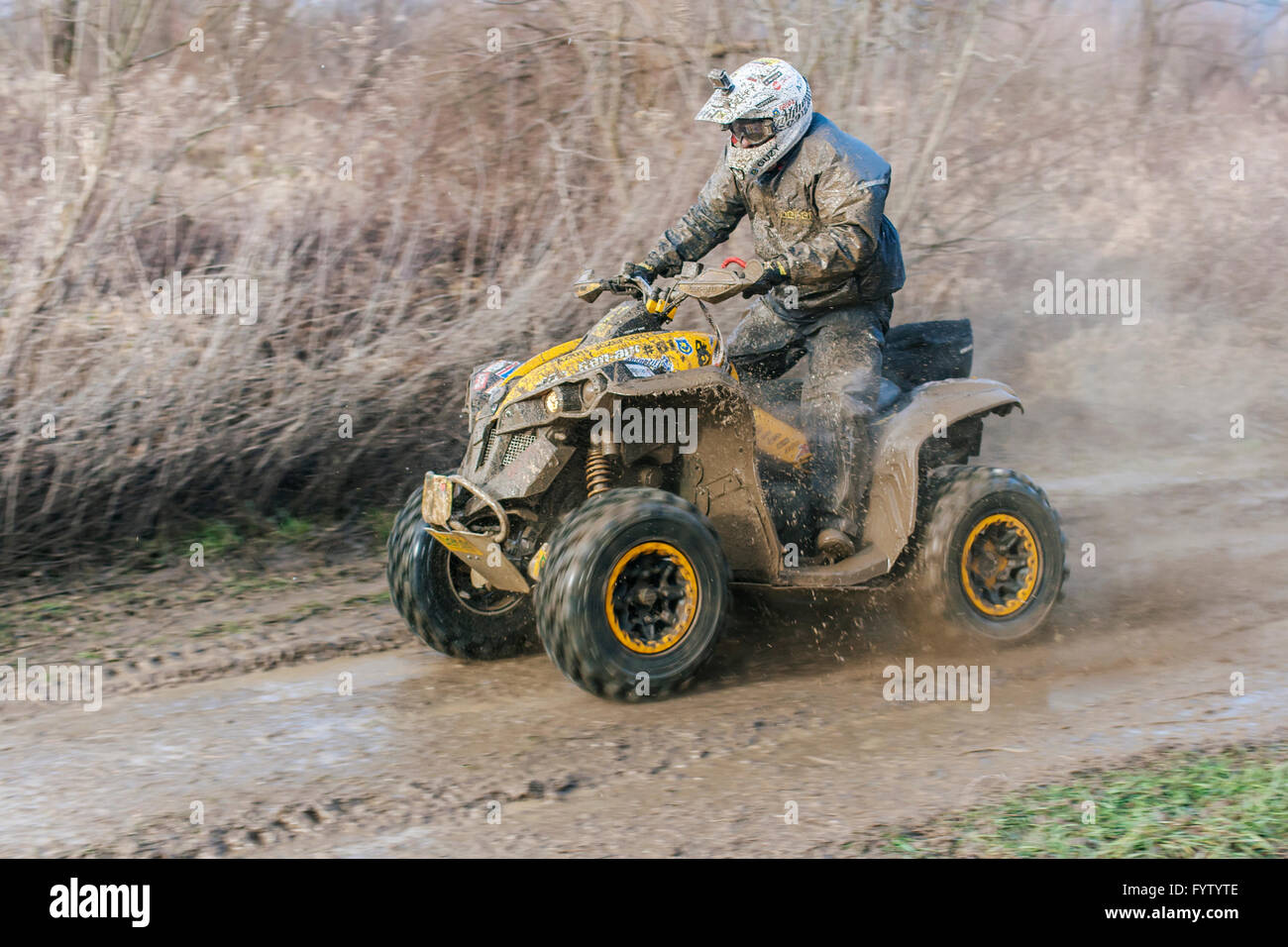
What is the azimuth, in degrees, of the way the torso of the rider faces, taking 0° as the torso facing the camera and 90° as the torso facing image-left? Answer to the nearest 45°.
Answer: approximately 45°

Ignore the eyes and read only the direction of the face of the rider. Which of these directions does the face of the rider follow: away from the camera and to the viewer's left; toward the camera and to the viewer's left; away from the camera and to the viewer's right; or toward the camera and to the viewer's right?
toward the camera and to the viewer's left

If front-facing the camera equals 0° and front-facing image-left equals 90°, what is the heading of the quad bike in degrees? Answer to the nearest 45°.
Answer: approximately 45°
